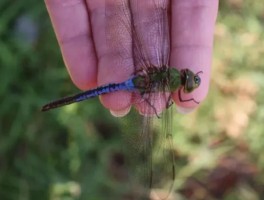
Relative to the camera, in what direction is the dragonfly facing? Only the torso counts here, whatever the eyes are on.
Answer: to the viewer's right
